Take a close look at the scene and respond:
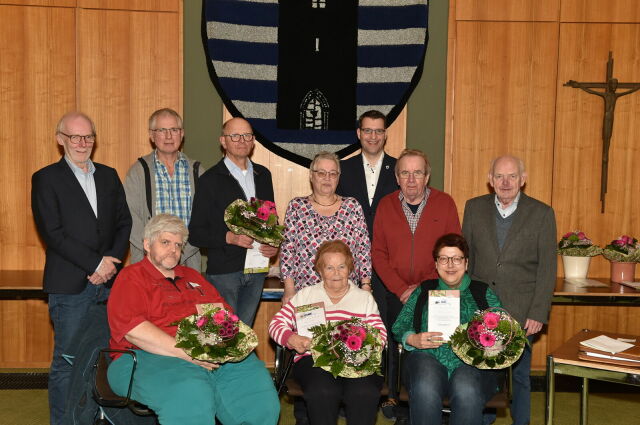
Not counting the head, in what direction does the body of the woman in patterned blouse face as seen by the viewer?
toward the camera

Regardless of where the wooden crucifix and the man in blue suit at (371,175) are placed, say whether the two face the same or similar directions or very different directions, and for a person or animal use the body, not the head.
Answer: same or similar directions

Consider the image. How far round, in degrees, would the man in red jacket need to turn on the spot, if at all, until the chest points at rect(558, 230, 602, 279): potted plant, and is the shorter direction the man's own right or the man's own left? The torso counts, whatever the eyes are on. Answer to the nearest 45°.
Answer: approximately 135° to the man's own left

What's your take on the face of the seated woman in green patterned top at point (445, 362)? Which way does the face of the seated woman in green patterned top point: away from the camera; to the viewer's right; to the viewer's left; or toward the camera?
toward the camera

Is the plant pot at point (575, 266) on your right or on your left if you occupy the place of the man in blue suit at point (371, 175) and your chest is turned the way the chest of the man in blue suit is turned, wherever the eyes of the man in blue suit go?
on your left

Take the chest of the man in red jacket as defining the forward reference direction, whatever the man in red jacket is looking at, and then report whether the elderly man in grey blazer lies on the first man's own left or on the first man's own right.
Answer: on the first man's own left

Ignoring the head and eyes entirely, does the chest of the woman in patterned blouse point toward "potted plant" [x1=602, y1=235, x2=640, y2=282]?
no

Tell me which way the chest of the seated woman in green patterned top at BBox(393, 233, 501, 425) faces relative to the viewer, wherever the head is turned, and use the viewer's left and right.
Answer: facing the viewer

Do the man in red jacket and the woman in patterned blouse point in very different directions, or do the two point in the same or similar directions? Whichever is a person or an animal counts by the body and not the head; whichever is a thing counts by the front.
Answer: same or similar directions

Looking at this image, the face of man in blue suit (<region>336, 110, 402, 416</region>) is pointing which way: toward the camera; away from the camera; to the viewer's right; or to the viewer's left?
toward the camera

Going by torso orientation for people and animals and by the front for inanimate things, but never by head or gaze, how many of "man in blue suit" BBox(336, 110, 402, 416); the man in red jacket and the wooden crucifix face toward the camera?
3

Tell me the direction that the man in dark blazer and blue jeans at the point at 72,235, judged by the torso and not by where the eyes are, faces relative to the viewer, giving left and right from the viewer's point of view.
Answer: facing the viewer and to the right of the viewer

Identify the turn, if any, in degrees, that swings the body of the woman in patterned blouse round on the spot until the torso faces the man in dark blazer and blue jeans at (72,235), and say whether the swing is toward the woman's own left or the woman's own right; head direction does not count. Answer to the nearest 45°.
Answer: approximately 90° to the woman's own right

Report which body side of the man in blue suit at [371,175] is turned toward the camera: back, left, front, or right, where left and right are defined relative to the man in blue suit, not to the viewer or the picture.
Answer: front

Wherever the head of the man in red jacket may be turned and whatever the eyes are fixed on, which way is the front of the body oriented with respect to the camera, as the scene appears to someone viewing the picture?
toward the camera
